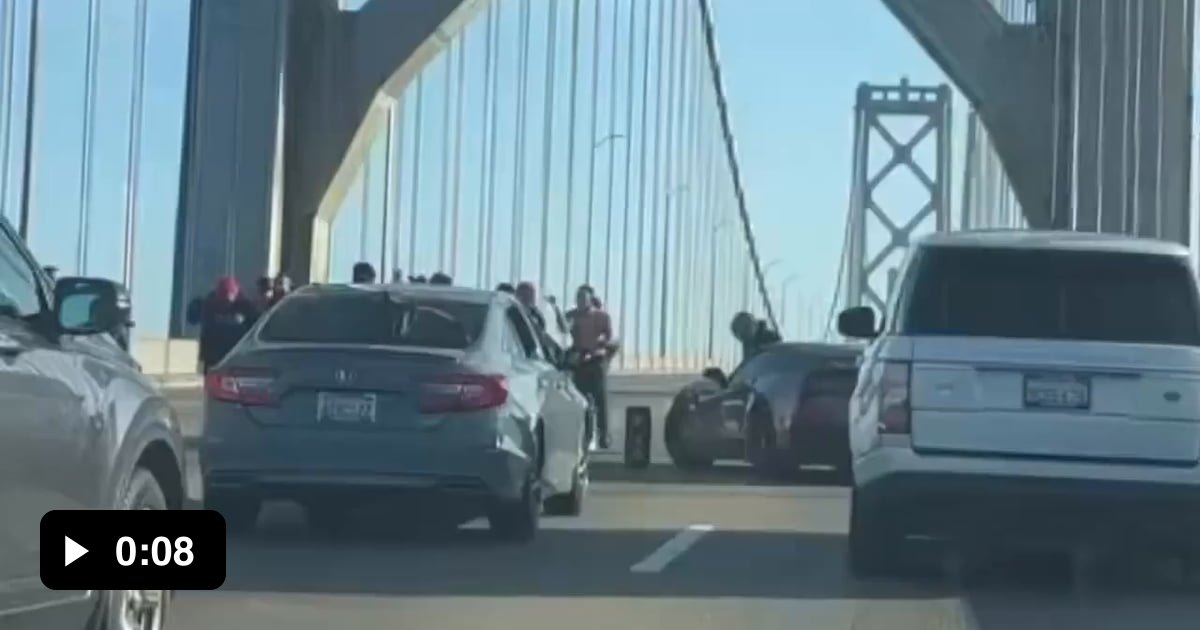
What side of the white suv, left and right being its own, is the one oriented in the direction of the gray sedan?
left

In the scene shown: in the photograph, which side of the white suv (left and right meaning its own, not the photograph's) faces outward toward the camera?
back

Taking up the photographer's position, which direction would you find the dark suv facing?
facing away from the viewer and to the right of the viewer

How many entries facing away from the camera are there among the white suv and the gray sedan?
2

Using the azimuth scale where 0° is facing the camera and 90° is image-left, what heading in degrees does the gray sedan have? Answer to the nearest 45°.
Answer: approximately 180°
